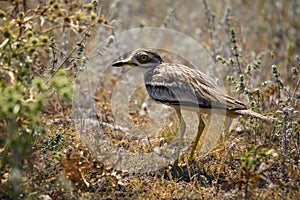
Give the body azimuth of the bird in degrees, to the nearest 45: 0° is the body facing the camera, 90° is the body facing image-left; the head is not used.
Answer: approximately 90°
